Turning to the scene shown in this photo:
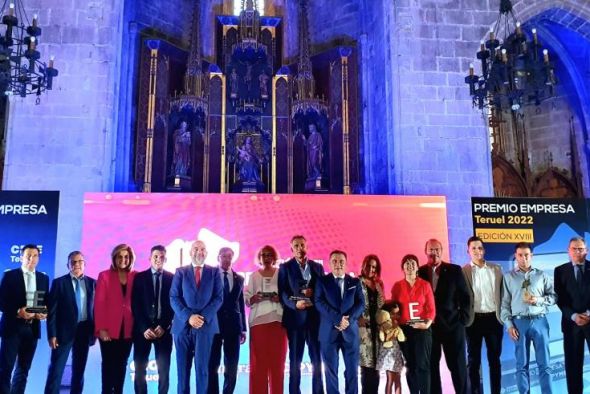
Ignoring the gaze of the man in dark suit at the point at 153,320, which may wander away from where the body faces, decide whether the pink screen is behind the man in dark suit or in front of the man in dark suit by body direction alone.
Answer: behind

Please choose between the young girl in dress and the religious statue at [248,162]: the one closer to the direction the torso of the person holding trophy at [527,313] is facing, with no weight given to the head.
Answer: the young girl in dress

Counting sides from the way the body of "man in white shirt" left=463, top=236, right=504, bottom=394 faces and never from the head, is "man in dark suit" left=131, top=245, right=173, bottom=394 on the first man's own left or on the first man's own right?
on the first man's own right

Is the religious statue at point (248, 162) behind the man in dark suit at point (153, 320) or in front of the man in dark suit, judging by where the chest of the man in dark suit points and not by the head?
behind

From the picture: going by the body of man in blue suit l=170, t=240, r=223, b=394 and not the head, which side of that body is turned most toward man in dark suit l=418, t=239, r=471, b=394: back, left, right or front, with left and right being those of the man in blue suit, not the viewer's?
left

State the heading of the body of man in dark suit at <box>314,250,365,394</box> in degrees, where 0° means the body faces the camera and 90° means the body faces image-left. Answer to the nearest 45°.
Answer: approximately 0°

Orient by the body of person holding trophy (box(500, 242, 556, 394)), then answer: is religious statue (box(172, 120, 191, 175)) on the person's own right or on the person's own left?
on the person's own right

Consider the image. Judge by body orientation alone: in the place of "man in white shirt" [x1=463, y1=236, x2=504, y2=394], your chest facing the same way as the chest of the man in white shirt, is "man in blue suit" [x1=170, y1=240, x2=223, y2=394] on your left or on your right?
on your right

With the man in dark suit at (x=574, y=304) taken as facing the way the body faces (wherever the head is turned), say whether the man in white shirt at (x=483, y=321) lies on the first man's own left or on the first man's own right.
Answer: on the first man's own right

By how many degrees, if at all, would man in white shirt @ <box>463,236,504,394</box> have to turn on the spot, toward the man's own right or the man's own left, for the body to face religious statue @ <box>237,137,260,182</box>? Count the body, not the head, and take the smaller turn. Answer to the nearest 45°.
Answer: approximately 135° to the man's own right

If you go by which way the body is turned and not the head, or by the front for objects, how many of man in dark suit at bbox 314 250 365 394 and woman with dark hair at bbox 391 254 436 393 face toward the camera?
2
